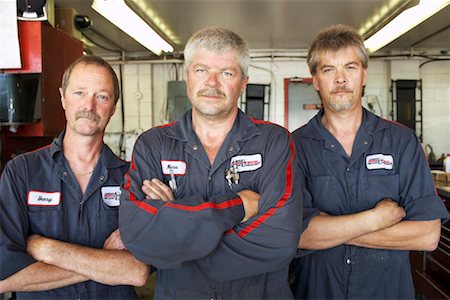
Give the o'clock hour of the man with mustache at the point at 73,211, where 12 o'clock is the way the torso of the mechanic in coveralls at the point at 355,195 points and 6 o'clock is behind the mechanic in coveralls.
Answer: The man with mustache is roughly at 2 o'clock from the mechanic in coveralls.

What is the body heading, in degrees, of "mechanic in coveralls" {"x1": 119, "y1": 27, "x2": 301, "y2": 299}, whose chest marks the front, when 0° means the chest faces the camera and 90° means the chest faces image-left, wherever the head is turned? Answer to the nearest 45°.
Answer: approximately 0°

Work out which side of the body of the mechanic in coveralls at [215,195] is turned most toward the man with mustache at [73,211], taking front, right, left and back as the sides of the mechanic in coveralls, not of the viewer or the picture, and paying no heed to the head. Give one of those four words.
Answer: right

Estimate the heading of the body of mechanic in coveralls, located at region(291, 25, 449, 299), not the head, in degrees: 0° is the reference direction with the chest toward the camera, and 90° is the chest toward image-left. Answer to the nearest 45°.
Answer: approximately 0°

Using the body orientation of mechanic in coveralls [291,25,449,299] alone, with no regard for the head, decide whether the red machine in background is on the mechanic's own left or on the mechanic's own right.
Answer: on the mechanic's own right
